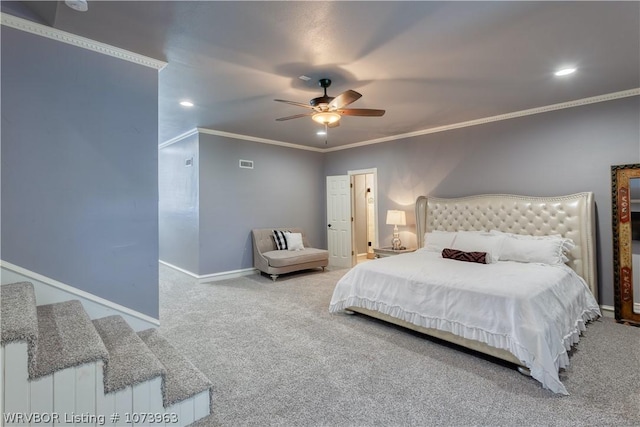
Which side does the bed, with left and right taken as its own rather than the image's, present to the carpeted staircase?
front

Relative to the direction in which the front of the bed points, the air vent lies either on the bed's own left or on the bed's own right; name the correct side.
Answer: on the bed's own right

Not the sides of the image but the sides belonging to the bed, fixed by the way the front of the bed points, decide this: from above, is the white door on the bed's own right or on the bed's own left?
on the bed's own right

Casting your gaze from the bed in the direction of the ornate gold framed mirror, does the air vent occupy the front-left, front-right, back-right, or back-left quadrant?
back-left

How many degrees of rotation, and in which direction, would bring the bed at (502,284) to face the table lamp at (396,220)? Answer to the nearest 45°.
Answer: approximately 90° to its right

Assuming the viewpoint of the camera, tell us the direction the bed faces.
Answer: facing the viewer and to the left of the viewer

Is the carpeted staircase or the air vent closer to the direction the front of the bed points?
the carpeted staircase

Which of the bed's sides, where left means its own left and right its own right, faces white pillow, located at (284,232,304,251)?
right

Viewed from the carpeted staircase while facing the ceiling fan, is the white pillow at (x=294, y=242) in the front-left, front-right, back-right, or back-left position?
front-left
